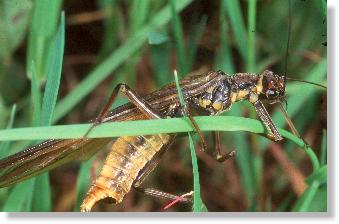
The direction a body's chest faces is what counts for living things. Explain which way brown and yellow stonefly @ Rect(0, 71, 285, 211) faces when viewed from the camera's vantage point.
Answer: facing to the right of the viewer
